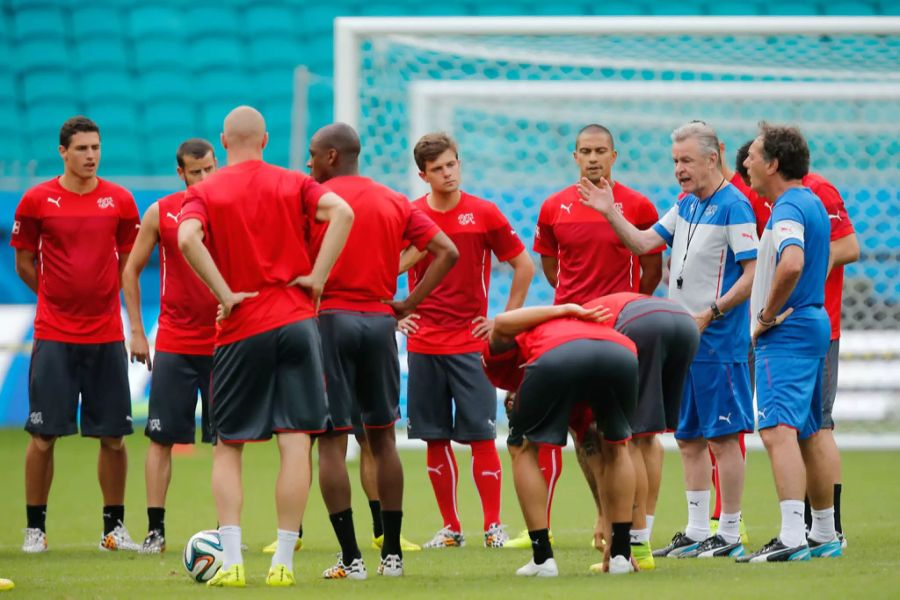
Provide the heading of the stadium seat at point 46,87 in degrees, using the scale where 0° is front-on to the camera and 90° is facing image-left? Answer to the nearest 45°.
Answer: approximately 0°

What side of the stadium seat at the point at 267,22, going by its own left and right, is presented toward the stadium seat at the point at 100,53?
right

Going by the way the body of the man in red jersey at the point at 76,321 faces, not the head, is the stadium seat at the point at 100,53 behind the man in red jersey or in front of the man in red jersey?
behind

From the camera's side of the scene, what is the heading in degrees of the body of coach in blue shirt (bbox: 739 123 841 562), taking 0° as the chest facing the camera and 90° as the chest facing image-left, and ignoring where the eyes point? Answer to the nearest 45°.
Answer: approximately 90°

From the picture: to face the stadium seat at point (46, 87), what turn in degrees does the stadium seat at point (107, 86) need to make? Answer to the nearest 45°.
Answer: approximately 90° to its right

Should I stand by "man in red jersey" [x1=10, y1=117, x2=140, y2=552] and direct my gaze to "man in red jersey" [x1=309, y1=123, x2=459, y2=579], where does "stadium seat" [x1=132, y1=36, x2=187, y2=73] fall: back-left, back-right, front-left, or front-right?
back-left

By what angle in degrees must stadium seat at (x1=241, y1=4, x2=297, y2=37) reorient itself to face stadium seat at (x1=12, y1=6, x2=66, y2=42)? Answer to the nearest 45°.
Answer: approximately 90° to its right

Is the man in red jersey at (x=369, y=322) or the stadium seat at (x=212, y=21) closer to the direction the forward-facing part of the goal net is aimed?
the man in red jersey

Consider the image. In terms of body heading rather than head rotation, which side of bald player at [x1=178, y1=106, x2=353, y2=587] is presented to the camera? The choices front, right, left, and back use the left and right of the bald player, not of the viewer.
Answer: back

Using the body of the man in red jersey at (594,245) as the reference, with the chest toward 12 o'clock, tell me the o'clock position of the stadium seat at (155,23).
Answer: The stadium seat is roughly at 5 o'clock from the man in red jersey.

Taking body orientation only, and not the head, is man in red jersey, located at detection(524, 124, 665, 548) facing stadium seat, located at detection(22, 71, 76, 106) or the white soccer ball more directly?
the white soccer ball

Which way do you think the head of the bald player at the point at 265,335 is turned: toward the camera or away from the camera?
away from the camera

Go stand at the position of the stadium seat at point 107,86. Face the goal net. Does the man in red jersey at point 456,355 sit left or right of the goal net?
right

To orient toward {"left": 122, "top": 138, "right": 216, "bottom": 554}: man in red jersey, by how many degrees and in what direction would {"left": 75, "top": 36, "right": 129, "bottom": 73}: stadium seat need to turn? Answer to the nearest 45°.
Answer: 0° — it already faces them

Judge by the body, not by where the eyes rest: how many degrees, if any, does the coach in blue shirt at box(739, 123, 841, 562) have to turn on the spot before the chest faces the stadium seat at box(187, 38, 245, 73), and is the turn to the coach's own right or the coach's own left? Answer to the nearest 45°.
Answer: approximately 45° to the coach's own right

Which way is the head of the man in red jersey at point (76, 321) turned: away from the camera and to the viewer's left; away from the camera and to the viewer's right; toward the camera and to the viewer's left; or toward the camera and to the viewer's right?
toward the camera and to the viewer's right
